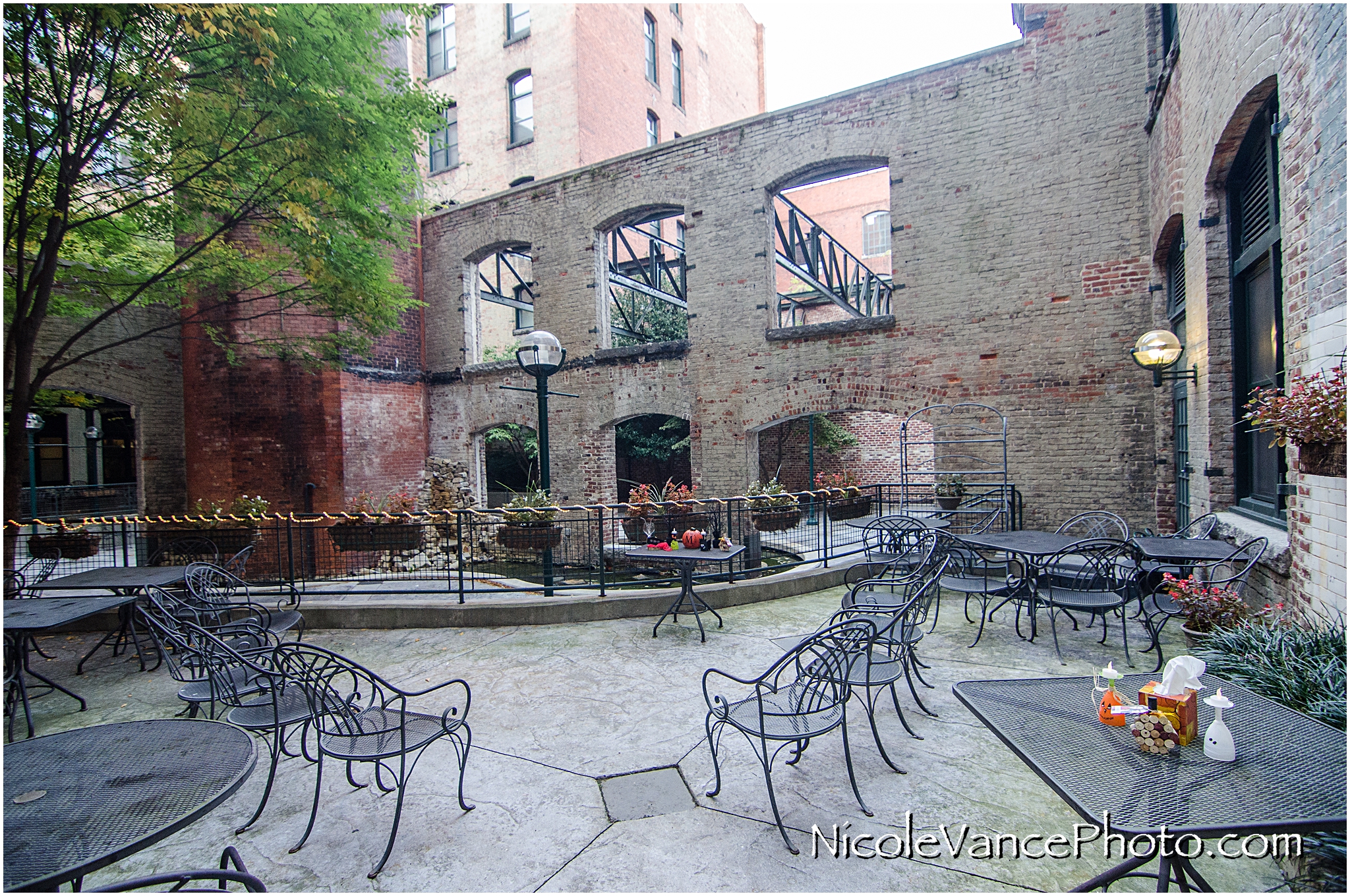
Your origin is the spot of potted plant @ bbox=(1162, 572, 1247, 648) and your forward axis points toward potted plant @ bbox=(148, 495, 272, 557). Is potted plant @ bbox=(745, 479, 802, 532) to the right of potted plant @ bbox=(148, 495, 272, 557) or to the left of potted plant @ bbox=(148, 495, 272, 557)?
right

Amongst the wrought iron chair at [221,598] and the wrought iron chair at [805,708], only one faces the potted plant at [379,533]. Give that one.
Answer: the wrought iron chair at [805,708]

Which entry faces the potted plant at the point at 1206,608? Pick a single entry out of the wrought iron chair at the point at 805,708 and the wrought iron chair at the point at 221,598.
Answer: the wrought iron chair at the point at 221,598

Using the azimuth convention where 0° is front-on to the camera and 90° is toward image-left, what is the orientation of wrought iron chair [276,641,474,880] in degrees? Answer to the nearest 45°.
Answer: approximately 225°

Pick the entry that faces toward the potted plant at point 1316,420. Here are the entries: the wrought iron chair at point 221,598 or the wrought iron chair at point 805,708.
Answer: the wrought iron chair at point 221,598
